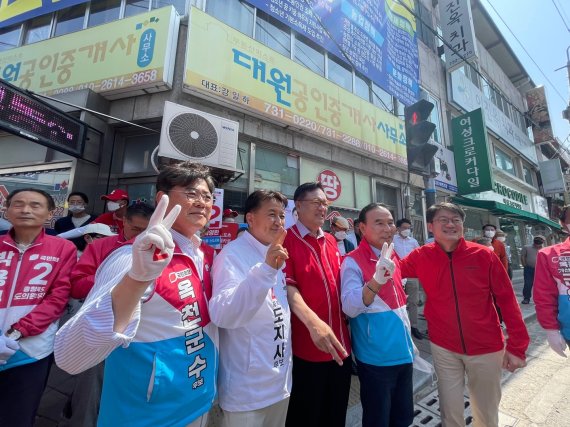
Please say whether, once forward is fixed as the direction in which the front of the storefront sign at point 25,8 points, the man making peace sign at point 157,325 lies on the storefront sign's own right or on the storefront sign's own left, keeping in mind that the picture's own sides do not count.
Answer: on the storefront sign's own left

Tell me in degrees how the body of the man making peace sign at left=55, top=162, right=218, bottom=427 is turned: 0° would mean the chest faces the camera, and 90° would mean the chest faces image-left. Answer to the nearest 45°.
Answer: approximately 315°

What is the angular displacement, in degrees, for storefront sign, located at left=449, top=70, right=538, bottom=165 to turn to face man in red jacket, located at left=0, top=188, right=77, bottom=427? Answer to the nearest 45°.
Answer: approximately 45° to its right

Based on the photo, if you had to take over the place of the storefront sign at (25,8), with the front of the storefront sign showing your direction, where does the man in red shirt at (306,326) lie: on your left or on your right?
on your left

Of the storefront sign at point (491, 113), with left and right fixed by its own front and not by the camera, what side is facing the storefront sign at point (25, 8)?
right
